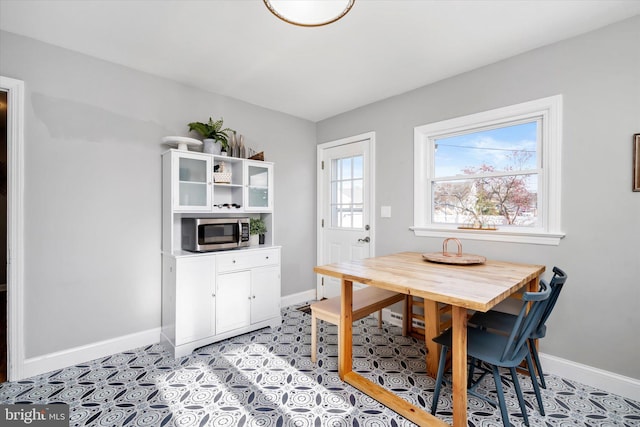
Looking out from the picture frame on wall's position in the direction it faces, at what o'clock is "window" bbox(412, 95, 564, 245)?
The window is roughly at 3 o'clock from the picture frame on wall.

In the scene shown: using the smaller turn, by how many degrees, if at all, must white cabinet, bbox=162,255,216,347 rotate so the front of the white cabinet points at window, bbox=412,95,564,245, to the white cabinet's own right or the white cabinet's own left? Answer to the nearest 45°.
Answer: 0° — it already faces it

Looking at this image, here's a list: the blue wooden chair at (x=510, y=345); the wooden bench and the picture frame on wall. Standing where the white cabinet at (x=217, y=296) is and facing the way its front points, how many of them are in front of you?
3

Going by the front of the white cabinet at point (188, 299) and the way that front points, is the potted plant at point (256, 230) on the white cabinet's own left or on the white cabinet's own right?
on the white cabinet's own left

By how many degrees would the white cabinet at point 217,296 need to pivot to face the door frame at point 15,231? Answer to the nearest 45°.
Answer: approximately 135° to its right

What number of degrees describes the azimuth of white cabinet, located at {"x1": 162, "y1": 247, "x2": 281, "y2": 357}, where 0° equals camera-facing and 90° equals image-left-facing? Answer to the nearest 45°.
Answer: approximately 315°

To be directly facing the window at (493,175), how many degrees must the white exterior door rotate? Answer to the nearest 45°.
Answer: approximately 90° to its left

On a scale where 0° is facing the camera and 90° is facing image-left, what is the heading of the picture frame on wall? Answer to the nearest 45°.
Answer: approximately 0°

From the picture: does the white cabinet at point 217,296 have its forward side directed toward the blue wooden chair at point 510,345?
yes
